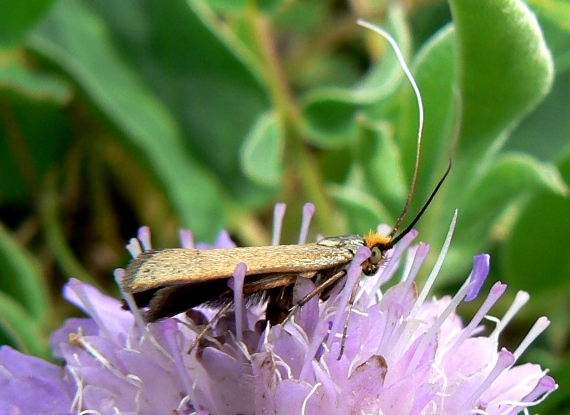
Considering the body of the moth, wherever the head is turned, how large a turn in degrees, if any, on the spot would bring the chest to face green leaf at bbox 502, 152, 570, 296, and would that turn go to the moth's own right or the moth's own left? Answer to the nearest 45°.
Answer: approximately 45° to the moth's own left

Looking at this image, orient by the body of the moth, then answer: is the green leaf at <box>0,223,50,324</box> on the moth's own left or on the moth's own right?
on the moth's own left

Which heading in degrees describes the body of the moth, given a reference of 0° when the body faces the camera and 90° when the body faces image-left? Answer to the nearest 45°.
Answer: approximately 270°

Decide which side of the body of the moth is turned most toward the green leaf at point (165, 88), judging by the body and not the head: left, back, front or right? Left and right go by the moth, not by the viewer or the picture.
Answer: left
